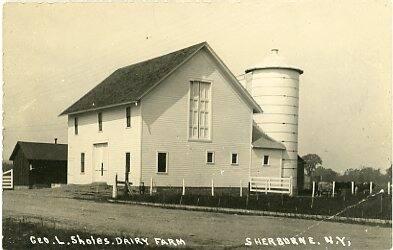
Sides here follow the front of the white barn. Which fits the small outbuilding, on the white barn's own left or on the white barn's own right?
on the white barn's own right
